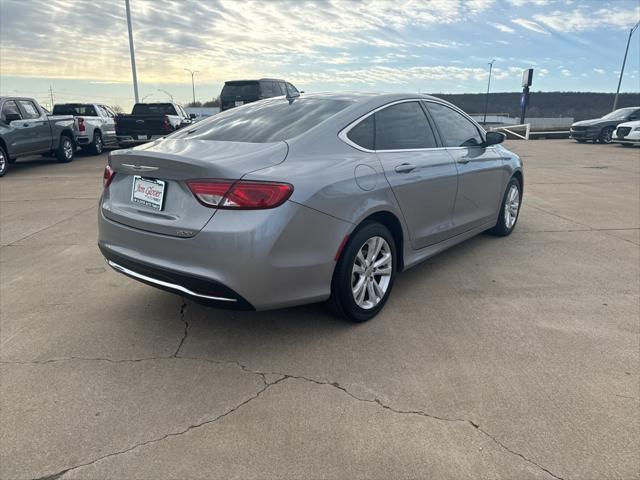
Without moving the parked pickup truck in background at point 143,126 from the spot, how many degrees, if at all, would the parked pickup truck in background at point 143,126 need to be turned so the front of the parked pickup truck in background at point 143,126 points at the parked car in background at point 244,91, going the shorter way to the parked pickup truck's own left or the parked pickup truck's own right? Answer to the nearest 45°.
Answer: approximately 45° to the parked pickup truck's own right

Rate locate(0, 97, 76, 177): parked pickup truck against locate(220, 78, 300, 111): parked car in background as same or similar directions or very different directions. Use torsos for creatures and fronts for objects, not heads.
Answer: very different directions

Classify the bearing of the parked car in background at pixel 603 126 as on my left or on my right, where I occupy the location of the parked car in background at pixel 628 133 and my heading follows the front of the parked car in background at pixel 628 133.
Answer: on my right

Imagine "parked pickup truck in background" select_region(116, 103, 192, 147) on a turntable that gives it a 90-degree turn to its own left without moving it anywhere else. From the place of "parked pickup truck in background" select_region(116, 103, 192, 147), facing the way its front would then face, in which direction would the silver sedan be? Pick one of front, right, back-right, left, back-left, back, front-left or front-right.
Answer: back-left

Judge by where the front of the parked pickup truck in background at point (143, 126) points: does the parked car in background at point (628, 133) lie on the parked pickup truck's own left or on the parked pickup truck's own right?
on the parked pickup truck's own right

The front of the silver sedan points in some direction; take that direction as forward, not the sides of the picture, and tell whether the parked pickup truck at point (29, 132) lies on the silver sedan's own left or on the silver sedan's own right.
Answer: on the silver sedan's own left

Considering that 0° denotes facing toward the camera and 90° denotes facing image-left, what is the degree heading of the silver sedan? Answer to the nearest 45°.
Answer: approximately 225°

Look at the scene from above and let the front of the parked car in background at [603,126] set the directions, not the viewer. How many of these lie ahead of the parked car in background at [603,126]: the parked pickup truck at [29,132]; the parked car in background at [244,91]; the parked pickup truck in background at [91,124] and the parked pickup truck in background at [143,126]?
4

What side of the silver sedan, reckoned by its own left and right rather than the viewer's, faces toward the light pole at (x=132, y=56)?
left

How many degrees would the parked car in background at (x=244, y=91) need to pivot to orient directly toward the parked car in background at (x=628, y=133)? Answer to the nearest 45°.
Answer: approximately 45° to its right

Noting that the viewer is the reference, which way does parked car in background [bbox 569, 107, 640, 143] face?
facing the viewer and to the left of the viewer

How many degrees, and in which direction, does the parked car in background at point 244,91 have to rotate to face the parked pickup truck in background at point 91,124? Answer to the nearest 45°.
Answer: approximately 135° to its left

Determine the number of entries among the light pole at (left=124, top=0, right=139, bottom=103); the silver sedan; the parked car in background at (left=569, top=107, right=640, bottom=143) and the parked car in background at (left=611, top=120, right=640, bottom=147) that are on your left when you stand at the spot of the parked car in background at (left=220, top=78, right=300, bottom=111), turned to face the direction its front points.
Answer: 1

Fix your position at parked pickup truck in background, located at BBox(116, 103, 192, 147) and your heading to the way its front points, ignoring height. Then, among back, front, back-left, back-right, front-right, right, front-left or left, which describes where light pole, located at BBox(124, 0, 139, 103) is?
front-left

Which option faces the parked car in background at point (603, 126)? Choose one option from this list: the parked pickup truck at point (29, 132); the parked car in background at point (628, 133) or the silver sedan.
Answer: the silver sedan

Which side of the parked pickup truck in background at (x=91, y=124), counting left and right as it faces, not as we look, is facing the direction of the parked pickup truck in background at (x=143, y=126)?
right
